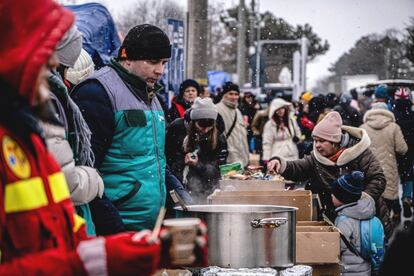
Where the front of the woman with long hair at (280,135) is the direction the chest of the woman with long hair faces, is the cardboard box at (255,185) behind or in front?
in front

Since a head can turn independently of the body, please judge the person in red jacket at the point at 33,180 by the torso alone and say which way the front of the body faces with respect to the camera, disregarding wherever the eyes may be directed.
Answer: to the viewer's right

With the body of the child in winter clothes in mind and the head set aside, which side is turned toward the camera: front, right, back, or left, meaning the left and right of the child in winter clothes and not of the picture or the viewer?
left

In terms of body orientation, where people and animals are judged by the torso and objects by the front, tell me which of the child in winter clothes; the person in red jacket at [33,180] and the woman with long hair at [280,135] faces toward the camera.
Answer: the woman with long hair

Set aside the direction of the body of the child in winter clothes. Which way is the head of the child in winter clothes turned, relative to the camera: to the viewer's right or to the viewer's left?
to the viewer's left
